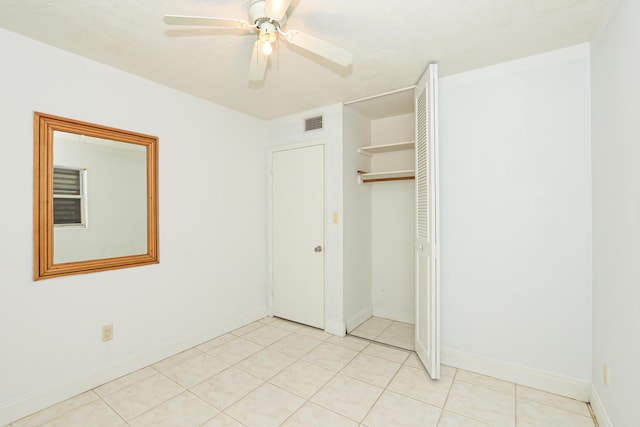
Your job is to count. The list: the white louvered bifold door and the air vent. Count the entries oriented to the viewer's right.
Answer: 0

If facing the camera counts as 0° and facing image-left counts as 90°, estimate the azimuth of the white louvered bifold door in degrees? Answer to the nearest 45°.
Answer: approximately 90°

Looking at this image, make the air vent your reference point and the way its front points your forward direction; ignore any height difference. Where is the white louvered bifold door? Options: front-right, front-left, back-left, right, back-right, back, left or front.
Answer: left

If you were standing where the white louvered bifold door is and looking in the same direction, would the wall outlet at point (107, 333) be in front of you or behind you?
in front

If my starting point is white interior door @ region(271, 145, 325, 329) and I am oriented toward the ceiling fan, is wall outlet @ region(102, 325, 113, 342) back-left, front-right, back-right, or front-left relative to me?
front-right

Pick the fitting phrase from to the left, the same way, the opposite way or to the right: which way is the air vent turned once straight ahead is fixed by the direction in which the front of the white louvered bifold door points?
to the left

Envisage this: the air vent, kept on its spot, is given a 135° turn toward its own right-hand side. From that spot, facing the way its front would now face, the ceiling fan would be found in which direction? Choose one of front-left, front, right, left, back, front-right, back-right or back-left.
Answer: back

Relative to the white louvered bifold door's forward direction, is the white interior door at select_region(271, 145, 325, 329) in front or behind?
in front

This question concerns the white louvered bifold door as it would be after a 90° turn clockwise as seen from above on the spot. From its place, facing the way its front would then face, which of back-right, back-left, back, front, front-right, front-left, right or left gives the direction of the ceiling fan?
back-left

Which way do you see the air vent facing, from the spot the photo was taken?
facing the viewer and to the left of the viewer
